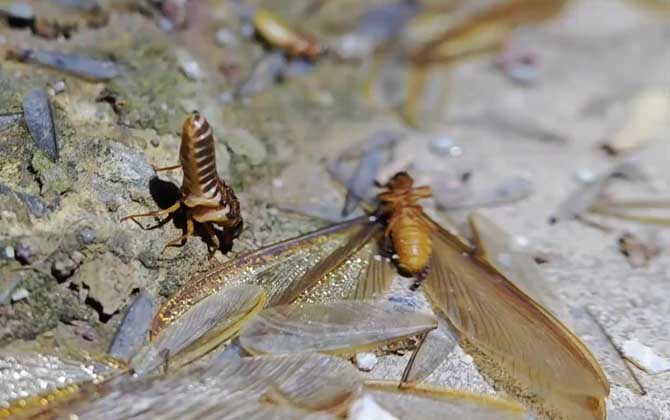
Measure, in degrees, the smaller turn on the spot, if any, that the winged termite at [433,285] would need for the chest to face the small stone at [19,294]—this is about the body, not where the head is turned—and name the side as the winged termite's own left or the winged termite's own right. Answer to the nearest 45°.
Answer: approximately 90° to the winged termite's own left

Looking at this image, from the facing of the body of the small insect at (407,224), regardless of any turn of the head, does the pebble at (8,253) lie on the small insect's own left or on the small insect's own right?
on the small insect's own left

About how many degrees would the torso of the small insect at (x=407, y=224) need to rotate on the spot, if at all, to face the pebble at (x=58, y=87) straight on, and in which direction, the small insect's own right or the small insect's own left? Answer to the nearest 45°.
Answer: approximately 90° to the small insect's own left

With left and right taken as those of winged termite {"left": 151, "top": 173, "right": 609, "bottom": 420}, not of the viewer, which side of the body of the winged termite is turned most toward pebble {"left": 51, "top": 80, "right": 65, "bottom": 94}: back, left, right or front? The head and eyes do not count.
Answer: left

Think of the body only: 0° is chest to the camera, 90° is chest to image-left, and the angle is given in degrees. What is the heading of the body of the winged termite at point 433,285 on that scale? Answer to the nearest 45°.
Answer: approximately 180°

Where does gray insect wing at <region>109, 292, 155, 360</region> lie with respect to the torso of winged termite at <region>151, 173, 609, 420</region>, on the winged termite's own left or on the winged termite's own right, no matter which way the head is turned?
on the winged termite's own left

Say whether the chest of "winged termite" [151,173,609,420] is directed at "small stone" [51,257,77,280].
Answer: no
